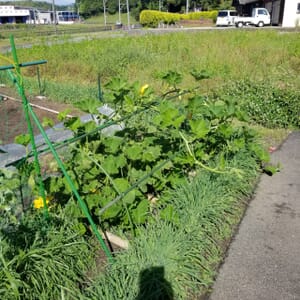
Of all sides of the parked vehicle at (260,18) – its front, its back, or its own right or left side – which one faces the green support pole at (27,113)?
right

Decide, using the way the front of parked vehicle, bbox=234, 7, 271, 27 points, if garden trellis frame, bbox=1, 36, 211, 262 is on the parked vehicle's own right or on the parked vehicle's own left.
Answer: on the parked vehicle's own right

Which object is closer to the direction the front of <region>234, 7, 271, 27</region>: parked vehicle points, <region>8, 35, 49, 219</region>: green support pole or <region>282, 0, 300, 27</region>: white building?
the white building

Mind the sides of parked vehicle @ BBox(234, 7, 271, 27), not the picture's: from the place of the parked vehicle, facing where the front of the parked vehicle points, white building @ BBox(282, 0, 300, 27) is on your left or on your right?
on your right

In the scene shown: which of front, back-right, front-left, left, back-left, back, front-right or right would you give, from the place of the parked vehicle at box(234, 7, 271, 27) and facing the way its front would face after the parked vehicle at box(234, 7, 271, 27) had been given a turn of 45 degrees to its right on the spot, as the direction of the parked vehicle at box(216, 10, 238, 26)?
back

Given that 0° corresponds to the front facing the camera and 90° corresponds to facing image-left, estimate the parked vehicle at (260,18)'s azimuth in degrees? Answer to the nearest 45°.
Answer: approximately 270°

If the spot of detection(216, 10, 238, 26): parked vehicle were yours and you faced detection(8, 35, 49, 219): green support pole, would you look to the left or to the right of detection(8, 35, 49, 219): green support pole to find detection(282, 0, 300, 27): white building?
left
